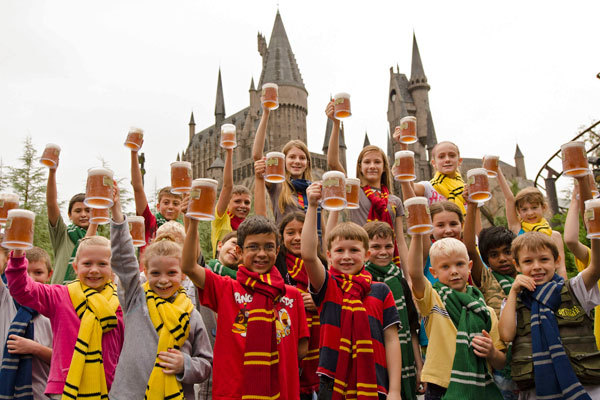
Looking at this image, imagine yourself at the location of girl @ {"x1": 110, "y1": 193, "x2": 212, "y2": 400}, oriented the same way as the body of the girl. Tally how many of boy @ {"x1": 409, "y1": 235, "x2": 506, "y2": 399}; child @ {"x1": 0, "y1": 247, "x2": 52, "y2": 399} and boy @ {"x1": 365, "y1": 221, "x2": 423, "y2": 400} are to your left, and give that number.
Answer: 2

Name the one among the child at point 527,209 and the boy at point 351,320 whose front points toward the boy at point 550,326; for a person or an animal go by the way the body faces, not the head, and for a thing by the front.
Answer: the child

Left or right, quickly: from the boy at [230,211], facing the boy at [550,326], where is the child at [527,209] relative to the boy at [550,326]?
left

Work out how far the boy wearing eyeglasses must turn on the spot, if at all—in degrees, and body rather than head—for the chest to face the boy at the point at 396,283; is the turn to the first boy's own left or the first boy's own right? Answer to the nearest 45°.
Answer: approximately 135° to the first boy's own left

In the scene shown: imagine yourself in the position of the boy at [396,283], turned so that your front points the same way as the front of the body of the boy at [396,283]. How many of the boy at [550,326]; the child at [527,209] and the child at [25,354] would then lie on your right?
1

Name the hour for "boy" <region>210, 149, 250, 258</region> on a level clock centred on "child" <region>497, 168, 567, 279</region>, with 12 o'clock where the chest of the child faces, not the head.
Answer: The boy is roughly at 2 o'clock from the child.

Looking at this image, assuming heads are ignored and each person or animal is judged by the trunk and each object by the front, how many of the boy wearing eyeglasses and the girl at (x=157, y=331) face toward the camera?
2

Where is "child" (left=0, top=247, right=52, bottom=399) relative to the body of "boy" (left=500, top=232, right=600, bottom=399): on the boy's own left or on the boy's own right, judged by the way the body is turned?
on the boy's own right
